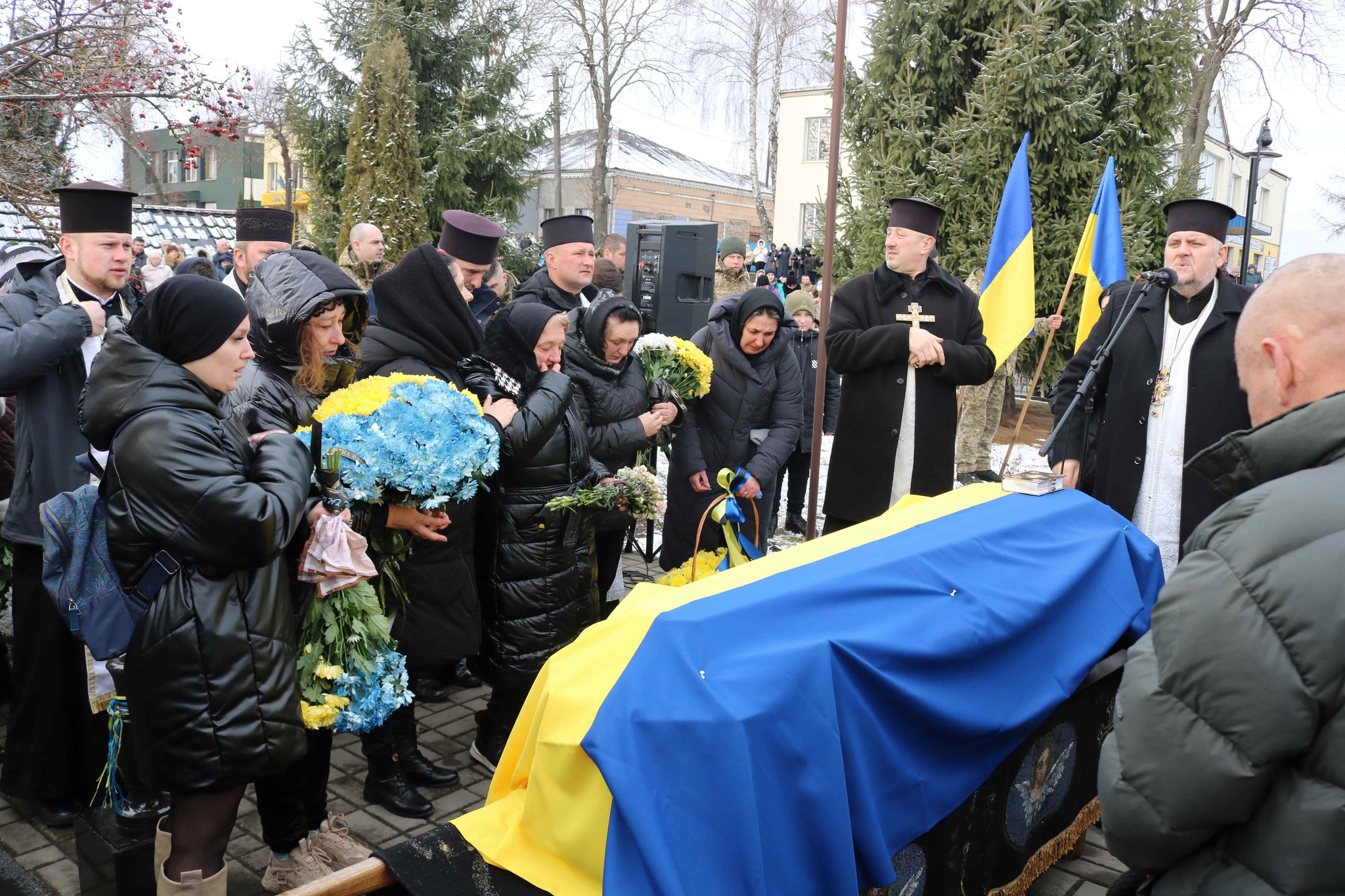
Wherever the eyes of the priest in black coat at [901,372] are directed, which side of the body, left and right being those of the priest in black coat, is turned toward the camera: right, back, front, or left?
front

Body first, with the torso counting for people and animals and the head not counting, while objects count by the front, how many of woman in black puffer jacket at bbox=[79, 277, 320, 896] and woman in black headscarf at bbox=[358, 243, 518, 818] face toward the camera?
0

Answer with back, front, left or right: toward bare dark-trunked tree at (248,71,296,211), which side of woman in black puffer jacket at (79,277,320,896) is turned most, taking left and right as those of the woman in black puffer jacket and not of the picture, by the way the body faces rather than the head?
left

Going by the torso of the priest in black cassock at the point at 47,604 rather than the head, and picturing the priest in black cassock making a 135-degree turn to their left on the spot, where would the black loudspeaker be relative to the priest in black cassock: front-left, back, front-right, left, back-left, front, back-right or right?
front-right

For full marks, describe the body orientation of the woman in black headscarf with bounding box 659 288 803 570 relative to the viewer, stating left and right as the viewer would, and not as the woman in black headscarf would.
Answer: facing the viewer

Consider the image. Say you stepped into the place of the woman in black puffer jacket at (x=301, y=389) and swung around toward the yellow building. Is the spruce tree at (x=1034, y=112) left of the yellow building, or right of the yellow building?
right

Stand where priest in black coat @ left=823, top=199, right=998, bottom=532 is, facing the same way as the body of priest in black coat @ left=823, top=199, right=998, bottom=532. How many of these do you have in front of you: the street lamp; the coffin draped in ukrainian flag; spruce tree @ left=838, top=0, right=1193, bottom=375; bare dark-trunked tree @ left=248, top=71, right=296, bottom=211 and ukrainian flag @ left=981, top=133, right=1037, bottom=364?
1

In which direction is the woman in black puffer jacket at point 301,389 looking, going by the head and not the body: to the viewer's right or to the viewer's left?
to the viewer's right

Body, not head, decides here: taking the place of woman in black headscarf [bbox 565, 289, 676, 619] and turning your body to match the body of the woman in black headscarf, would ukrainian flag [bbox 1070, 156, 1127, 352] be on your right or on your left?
on your left

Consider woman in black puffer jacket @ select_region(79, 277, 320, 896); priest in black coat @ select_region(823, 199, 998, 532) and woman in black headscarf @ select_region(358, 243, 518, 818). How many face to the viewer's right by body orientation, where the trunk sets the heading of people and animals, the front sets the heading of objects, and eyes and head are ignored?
2

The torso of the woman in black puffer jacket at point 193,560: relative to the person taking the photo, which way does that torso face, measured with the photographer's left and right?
facing to the right of the viewer

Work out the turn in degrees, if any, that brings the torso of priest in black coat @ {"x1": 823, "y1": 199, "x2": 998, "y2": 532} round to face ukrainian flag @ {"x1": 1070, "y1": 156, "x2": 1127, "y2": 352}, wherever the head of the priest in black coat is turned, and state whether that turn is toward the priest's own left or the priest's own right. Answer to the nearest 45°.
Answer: approximately 135° to the priest's own left

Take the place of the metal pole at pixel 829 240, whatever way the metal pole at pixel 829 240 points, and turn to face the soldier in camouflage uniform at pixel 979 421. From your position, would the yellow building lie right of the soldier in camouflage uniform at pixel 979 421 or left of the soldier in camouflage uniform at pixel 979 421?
left

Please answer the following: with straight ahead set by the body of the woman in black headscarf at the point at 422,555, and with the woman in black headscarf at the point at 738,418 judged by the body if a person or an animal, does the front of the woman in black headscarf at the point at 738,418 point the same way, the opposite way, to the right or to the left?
to the right

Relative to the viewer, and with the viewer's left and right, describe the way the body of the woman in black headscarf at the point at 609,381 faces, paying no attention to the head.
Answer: facing the viewer and to the right of the viewer

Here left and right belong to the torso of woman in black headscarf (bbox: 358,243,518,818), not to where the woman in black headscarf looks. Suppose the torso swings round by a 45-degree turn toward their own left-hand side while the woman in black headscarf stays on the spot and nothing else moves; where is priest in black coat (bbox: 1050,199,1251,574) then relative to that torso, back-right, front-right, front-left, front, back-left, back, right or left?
front-right

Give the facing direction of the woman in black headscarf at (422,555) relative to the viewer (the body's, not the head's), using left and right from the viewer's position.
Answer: facing to the right of the viewer
